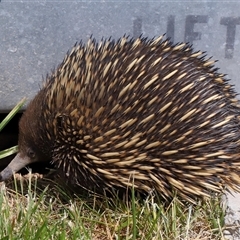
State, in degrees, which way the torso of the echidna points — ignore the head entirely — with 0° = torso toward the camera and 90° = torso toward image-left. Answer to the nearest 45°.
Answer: approximately 90°
